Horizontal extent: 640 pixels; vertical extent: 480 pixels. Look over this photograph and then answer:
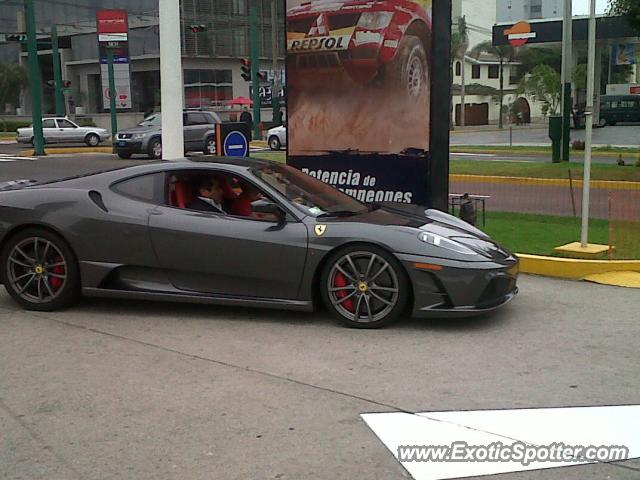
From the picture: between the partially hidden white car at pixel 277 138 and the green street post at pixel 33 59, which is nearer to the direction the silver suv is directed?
the green street post

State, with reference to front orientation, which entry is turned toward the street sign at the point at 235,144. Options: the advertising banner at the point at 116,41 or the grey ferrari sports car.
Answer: the advertising banner

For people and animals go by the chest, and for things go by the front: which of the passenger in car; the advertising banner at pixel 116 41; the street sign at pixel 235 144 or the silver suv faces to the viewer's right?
the passenger in car

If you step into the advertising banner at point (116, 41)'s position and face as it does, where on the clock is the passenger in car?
The passenger in car is roughly at 12 o'clock from the advertising banner.

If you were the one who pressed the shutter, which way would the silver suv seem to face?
facing the viewer and to the left of the viewer

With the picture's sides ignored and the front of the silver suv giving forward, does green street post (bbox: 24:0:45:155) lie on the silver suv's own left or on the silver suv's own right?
on the silver suv's own right

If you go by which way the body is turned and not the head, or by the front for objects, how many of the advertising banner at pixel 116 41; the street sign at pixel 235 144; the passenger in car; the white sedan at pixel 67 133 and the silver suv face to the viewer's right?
2

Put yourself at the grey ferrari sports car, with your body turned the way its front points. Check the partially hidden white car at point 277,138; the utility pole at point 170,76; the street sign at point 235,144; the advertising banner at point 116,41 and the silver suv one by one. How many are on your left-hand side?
5

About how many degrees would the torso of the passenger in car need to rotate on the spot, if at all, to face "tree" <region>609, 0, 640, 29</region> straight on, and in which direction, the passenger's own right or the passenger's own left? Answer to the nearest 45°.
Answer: approximately 45° to the passenger's own left

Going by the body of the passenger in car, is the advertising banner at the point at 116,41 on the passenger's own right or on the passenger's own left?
on the passenger's own left

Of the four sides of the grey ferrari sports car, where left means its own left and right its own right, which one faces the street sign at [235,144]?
left

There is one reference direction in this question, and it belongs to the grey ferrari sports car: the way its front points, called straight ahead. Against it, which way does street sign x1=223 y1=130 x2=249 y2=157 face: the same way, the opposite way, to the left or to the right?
to the right

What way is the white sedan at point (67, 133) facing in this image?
to the viewer's right

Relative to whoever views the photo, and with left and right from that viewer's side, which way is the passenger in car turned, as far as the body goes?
facing to the right of the viewer

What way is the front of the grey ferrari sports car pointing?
to the viewer's right

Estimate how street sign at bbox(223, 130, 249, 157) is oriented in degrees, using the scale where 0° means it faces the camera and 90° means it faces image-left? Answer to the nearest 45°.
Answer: approximately 0°

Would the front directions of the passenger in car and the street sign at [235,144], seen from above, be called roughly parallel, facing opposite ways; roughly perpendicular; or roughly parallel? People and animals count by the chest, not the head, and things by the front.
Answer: roughly perpendicular
